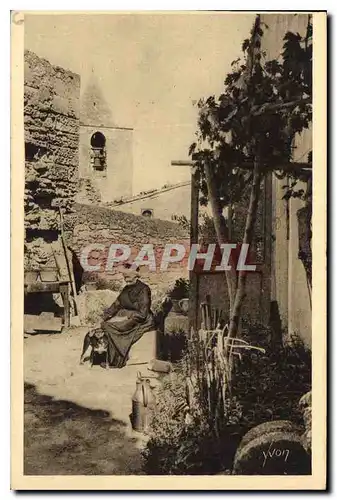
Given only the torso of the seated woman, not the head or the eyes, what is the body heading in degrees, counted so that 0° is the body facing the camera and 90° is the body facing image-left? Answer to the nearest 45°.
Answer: approximately 45°

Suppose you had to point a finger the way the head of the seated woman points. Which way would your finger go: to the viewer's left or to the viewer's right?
to the viewer's left
